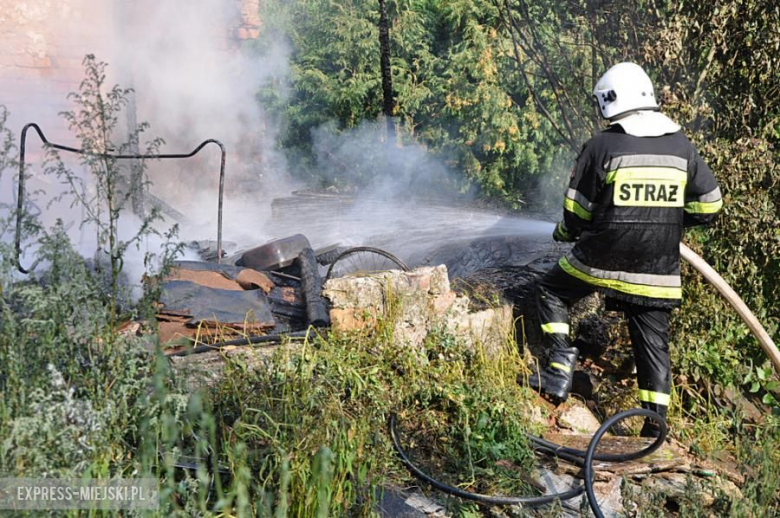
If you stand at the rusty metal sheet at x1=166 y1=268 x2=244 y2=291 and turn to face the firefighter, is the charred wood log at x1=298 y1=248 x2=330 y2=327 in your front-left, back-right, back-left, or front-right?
front-left

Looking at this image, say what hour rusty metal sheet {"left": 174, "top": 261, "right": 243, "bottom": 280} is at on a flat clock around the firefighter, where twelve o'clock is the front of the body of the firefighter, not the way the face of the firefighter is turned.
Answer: The rusty metal sheet is roughly at 11 o'clock from the firefighter.

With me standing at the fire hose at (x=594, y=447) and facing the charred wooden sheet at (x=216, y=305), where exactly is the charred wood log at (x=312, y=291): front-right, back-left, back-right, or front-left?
front-right

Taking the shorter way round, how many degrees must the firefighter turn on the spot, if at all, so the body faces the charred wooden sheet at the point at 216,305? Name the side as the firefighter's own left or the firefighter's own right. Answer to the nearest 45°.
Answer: approximately 45° to the firefighter's own left

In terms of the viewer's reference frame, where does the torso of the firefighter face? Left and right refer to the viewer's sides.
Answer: facing away from the viewer and to the left of the viewer

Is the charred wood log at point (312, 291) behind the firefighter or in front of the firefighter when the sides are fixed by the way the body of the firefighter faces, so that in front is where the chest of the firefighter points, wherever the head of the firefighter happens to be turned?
in front

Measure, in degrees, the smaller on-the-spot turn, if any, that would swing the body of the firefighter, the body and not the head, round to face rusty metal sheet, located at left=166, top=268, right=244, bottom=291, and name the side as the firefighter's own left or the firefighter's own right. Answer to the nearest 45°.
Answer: approximately 45° to the firefighter's own left
